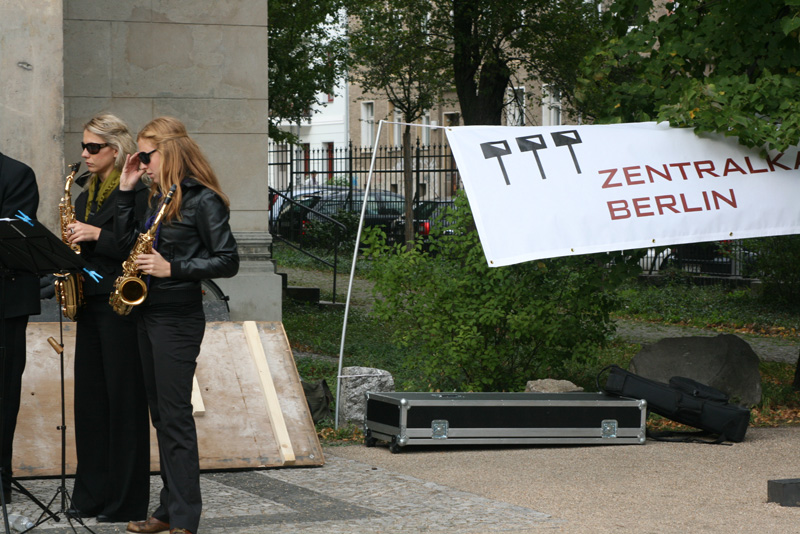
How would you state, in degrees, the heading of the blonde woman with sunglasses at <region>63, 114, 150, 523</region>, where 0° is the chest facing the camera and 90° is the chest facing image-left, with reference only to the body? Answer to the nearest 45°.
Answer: approximately 45°

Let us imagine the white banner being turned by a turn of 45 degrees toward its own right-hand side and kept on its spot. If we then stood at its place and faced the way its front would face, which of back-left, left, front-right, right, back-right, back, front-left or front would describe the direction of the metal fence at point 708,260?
back-right

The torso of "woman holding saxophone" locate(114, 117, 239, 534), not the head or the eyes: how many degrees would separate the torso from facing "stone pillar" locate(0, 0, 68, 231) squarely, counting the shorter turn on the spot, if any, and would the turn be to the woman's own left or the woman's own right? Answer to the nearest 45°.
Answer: approximately 90° to the woman's own right

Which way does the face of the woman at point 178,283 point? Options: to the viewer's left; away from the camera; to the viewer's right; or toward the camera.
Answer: to the viewer's left

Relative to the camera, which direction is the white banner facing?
toward the camera

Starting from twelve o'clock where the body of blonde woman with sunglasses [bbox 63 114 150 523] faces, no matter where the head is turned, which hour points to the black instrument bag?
The black instrument bag is roughly at 7 o'clock from the blonde woman with sunglasses.

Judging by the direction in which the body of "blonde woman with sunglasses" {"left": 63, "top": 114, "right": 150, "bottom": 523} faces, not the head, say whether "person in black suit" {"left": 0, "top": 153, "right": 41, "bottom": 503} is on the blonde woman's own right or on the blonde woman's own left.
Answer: on the blonde woman's own right
